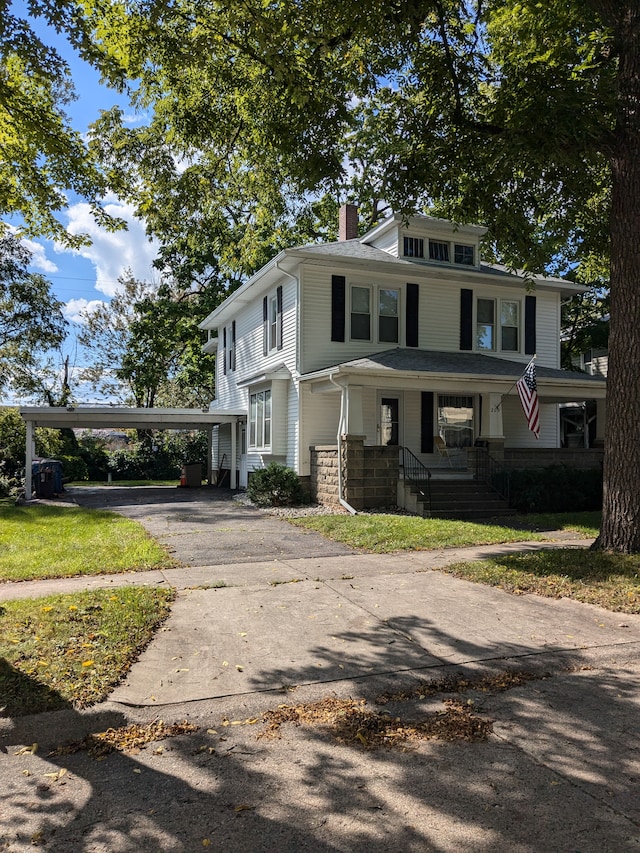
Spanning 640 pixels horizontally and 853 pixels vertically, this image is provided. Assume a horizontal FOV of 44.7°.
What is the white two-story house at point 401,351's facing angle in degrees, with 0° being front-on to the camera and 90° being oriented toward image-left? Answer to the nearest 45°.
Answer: approximately 315°

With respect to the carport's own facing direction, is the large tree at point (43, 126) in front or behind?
in front

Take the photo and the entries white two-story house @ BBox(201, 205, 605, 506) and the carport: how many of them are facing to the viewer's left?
0

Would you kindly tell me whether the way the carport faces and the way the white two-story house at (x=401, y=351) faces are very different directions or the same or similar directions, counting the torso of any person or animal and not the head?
same or similar directions

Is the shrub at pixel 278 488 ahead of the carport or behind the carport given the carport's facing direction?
ahead

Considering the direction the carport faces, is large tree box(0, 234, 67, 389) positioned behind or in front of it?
behind

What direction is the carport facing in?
toward the camera
